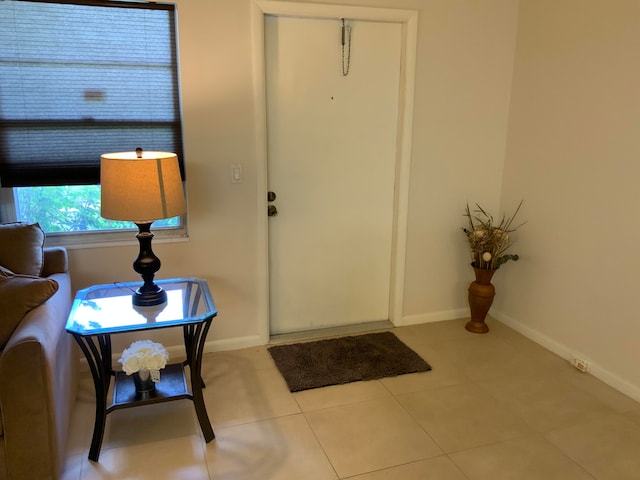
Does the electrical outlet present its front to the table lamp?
yes

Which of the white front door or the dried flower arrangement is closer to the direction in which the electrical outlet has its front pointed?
the white front door

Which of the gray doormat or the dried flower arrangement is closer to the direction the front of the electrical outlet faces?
the gray doormat

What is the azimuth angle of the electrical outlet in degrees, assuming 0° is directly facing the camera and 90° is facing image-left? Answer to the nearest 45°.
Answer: approximately 45°

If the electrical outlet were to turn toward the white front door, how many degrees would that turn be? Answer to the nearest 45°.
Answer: approximately 45° to its right

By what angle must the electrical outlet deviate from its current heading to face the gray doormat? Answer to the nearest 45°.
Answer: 0° — it already faces it

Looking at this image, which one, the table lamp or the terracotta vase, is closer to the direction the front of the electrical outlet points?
the table lamp

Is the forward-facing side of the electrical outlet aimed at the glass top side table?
yes
